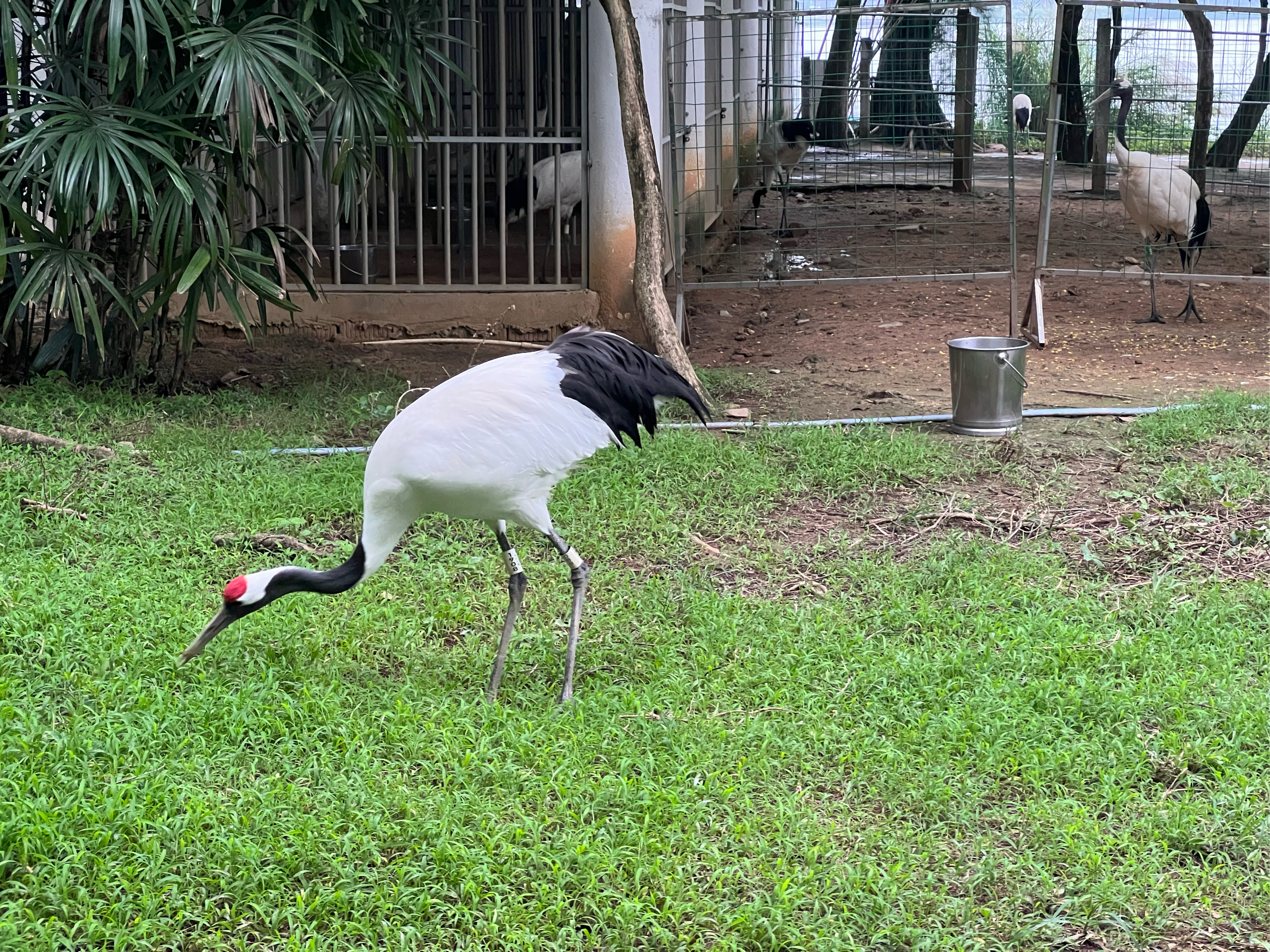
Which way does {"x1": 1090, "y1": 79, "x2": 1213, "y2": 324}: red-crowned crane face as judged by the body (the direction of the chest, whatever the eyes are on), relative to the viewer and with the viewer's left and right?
facing the viewer and to the left of the viewer

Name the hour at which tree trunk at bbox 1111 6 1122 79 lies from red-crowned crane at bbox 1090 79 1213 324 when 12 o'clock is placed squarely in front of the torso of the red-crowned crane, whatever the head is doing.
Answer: The tree trunk is roughly at 4 o'clock from the red-crowned crane.

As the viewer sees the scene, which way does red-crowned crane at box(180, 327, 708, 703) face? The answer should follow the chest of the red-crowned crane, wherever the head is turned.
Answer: to the viewer's left

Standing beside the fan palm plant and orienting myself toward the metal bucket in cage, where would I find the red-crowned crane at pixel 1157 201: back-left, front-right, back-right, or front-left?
front-right

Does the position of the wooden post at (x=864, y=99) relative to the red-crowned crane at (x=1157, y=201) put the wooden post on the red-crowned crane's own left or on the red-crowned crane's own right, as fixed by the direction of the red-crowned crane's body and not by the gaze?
on the red-crowned crane's own right

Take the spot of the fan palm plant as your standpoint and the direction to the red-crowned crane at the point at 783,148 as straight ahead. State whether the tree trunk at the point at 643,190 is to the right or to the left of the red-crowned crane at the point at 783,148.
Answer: right

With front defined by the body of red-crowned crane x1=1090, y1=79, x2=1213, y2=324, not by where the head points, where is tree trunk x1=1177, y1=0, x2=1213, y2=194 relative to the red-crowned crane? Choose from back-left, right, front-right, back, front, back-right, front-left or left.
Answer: back-right

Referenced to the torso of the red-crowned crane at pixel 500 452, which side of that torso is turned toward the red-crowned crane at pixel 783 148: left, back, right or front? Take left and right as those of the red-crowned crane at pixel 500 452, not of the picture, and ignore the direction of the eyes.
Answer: right

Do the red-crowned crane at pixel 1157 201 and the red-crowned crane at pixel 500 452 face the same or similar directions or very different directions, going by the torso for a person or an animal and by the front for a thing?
same or similar directions
